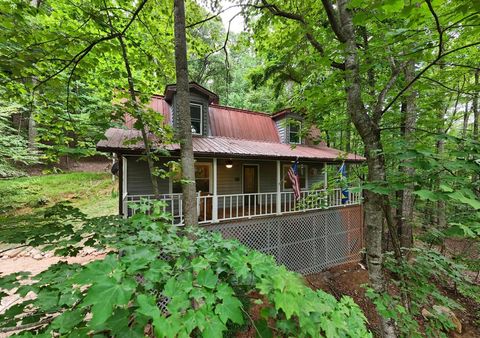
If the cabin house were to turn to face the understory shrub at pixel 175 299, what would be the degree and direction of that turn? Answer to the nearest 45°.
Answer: approximately 45° to its right

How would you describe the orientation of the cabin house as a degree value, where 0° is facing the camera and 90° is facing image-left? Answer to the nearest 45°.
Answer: approximately 315°
